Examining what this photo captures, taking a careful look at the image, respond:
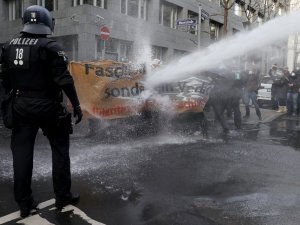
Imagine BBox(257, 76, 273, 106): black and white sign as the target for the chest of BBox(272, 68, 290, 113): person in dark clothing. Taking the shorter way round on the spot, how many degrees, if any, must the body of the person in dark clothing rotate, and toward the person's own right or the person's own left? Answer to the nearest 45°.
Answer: approximately 90° to the person's own right

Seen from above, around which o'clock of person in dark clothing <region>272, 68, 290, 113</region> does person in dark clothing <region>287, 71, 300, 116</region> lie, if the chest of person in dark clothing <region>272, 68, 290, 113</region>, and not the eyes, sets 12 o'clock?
person in dark clothing <region>287, 71, 300, 116</region> is roughly at 8 o'clock from person in dark clothing <region>272, 68, 290, 113</region>.

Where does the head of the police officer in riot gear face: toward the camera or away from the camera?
away from the camera

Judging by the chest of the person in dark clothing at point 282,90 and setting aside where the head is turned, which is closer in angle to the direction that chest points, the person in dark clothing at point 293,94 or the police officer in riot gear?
the police officer in riot gear

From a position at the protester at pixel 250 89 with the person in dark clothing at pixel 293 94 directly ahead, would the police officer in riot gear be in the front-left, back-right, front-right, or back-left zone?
back-right
